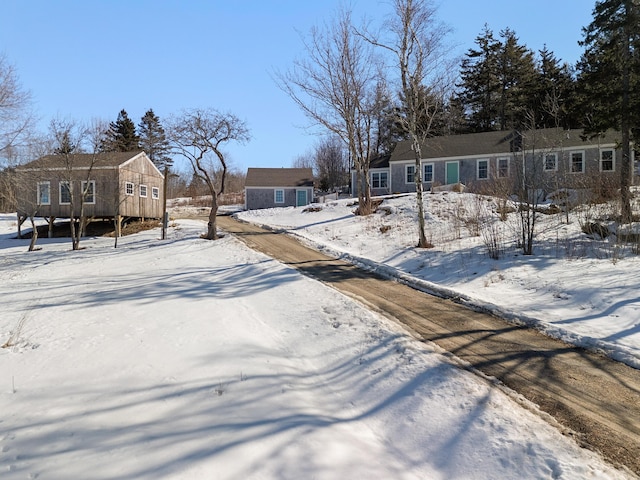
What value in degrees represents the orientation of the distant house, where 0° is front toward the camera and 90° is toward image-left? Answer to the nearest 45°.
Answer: approximately 0°

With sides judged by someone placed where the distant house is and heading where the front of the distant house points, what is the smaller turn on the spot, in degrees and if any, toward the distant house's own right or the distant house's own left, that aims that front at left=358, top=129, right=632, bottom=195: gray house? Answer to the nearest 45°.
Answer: approximately 45° to the distant house's own left
